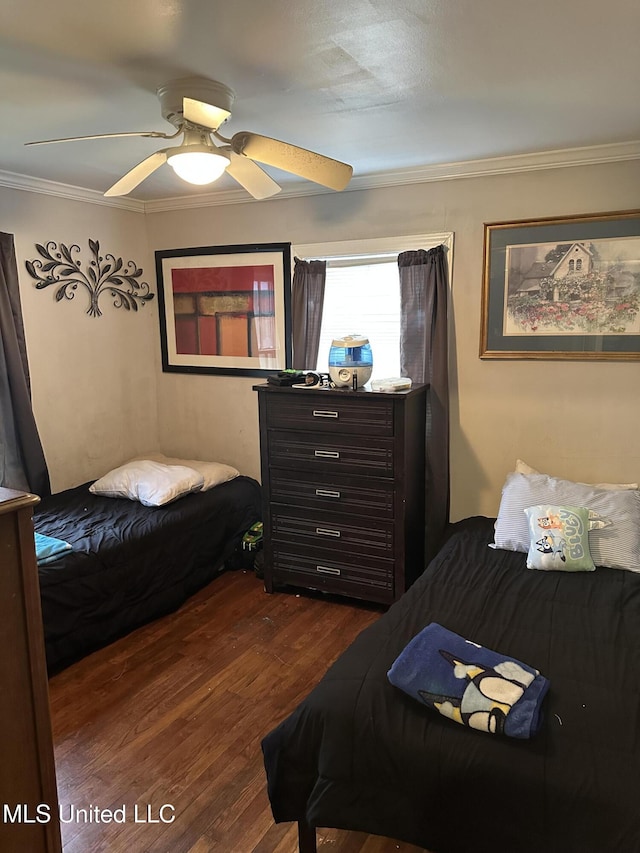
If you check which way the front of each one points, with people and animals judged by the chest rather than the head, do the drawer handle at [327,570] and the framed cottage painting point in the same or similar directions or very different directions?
same or similar directions

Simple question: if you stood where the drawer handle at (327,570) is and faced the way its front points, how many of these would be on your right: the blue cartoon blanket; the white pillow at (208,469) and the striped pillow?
1

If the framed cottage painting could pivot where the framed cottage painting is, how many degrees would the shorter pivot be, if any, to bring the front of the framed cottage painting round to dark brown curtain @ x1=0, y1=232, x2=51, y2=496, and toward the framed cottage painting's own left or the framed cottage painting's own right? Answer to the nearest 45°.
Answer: approximately 45° to the framed cottage painting's own right

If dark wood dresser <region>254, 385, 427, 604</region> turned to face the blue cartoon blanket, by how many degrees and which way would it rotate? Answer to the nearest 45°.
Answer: approximately 45° to its left

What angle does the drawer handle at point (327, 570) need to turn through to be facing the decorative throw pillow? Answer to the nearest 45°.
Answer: approximately 90° to its left

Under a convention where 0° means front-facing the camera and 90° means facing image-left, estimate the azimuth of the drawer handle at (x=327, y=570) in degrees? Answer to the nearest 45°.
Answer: approximately 45°

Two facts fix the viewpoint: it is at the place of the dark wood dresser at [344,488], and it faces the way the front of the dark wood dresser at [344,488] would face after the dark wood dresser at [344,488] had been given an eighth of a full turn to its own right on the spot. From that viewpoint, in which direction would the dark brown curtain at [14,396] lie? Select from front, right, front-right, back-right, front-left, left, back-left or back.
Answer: front

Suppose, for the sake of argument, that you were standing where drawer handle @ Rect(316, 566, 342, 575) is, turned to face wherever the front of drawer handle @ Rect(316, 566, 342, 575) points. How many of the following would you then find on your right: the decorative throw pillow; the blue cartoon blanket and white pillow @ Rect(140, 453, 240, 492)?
1

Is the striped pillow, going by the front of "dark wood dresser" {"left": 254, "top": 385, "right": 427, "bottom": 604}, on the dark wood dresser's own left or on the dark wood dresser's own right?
on the dark wood dresser's own left

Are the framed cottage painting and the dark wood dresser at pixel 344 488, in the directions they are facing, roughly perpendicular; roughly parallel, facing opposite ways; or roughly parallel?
roughly parallel

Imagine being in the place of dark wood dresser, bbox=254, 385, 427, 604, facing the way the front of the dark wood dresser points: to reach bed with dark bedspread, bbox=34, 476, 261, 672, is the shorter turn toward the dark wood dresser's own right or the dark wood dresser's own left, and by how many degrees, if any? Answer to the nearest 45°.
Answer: approximately 45° to the dark wood dresser's own right

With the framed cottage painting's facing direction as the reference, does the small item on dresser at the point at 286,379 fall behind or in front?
in front

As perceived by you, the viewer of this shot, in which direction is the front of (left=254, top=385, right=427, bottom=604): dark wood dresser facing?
facing the viewer and to the left of the viewer

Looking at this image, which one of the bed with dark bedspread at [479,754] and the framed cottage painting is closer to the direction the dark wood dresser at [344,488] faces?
the bed with dark bedspread

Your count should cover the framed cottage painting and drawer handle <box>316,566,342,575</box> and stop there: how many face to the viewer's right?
0

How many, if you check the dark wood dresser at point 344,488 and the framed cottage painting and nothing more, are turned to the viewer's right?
0

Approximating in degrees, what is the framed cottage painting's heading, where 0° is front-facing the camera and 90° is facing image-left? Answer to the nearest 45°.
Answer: approximately 45°
